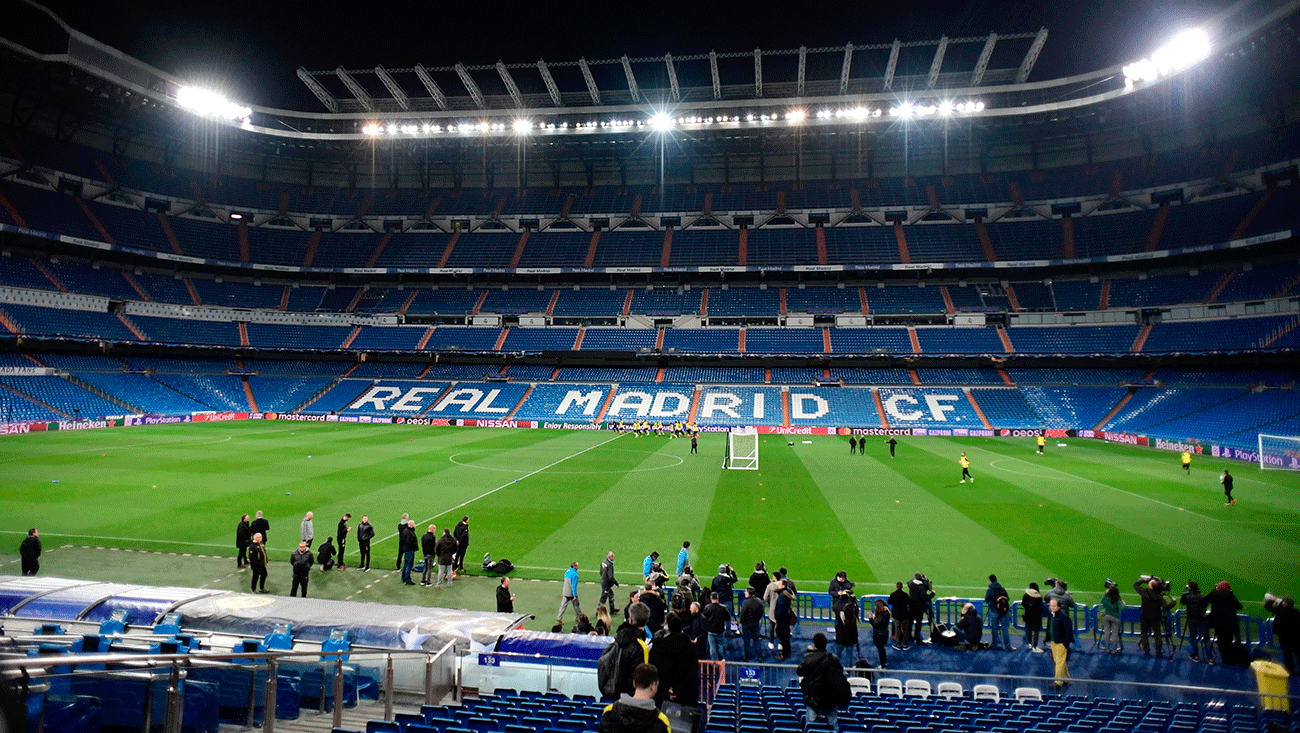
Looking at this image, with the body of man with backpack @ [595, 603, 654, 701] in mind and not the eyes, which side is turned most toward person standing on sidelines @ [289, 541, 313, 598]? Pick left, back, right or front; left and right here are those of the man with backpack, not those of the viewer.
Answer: left

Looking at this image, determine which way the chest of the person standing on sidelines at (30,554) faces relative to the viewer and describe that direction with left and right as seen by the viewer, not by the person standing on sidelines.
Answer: facing away from the viewer and to the right of the viewer

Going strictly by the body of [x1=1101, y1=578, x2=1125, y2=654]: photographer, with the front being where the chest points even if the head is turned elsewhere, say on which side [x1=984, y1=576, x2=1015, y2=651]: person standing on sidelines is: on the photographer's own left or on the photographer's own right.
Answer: on the photographer's own left

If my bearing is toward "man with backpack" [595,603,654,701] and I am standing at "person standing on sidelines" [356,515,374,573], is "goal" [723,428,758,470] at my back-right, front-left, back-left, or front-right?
back-left

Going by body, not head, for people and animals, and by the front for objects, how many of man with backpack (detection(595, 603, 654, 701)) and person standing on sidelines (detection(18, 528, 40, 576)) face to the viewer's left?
0

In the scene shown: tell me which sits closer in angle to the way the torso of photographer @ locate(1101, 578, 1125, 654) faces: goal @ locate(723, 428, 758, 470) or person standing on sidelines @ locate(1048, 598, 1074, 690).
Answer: the goal

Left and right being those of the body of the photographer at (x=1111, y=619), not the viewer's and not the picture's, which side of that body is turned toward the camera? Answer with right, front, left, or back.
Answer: back

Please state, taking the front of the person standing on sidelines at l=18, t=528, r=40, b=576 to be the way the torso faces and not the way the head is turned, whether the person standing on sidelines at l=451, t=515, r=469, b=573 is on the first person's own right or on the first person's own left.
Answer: on the first person's own right

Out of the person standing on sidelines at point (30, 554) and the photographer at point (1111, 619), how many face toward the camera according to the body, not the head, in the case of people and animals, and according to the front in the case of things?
0
